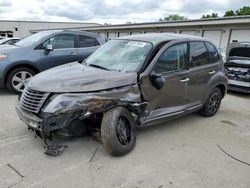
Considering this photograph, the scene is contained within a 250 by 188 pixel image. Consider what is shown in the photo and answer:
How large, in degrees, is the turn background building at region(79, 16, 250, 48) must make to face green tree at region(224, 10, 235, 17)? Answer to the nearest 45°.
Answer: approximately 135° to its right

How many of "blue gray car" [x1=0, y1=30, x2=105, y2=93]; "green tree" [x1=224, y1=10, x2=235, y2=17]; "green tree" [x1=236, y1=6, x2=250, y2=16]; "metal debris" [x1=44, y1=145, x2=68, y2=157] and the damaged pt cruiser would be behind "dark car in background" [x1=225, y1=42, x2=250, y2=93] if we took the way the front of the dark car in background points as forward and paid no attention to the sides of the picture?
2

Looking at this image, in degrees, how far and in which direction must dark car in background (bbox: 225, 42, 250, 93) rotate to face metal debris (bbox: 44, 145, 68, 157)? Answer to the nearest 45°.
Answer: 0° — it already faces it

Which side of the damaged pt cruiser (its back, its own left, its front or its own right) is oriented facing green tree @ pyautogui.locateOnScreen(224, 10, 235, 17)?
back

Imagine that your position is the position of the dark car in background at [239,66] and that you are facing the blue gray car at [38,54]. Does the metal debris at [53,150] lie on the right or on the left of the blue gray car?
left

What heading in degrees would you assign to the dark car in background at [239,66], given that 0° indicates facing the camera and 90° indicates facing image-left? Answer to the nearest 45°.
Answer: approximately 0°

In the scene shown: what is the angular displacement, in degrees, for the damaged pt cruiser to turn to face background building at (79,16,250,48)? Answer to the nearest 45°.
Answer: approximately 180°

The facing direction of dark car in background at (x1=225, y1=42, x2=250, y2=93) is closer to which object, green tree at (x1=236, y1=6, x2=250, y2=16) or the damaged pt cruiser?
the damaged pt cruiser

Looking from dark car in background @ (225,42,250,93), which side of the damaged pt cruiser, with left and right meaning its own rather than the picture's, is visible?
back

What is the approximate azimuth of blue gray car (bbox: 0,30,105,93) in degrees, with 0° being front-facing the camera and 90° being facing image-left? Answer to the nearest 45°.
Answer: approximately 45°

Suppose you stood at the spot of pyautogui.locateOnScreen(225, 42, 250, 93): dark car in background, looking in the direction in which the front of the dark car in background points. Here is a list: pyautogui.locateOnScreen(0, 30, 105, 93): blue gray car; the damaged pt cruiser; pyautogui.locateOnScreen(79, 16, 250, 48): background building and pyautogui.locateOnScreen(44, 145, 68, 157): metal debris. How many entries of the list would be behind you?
1

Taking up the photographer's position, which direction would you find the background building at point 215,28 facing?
facing the viewer and to the left of the viewer

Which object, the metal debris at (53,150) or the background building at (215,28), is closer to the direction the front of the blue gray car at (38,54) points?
the metal debris

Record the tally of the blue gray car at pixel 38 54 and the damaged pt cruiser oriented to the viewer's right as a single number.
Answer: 0

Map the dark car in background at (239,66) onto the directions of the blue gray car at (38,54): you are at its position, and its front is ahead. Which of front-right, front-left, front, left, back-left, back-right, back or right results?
back-left

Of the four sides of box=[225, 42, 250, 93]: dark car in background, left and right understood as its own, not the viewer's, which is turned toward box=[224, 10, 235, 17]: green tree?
back
